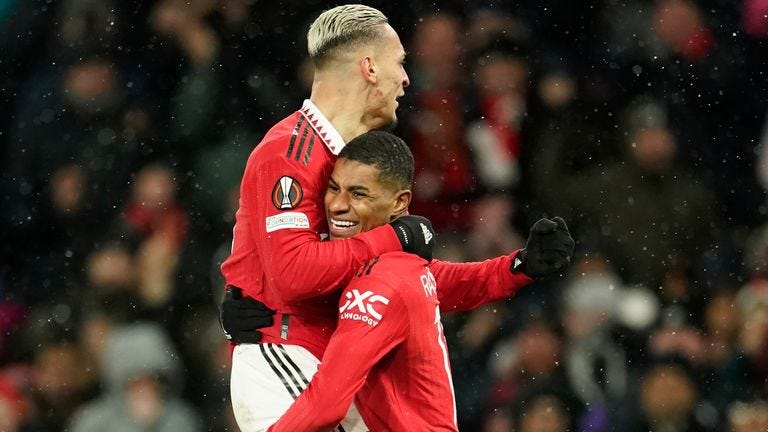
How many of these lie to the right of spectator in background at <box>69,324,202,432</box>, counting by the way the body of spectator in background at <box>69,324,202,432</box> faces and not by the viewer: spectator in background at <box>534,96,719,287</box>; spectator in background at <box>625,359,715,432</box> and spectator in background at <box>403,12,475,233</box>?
0

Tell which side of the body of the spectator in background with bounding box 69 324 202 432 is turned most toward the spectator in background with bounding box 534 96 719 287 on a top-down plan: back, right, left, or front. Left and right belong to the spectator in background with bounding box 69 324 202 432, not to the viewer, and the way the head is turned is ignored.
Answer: left

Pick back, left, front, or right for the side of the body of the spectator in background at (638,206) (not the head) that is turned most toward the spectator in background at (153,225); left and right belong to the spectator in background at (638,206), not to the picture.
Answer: right

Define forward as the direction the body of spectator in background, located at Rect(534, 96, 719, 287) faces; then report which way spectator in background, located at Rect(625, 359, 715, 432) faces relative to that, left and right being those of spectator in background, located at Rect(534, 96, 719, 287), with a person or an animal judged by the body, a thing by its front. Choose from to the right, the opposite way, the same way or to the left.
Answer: the same way

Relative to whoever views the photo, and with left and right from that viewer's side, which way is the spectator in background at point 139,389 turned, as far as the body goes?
facing the viewer

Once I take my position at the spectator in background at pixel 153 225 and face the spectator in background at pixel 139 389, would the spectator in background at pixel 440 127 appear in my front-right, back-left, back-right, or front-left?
back-left

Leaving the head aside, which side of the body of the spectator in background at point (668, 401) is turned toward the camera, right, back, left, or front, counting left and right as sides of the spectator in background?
front

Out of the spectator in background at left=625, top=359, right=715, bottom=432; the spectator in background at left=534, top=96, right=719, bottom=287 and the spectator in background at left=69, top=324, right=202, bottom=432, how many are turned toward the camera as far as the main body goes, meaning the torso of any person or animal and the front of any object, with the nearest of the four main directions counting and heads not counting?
3

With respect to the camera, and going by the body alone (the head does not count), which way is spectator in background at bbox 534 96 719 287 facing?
toward the camera

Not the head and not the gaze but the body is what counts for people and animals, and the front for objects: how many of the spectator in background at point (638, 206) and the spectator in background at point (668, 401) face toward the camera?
2
